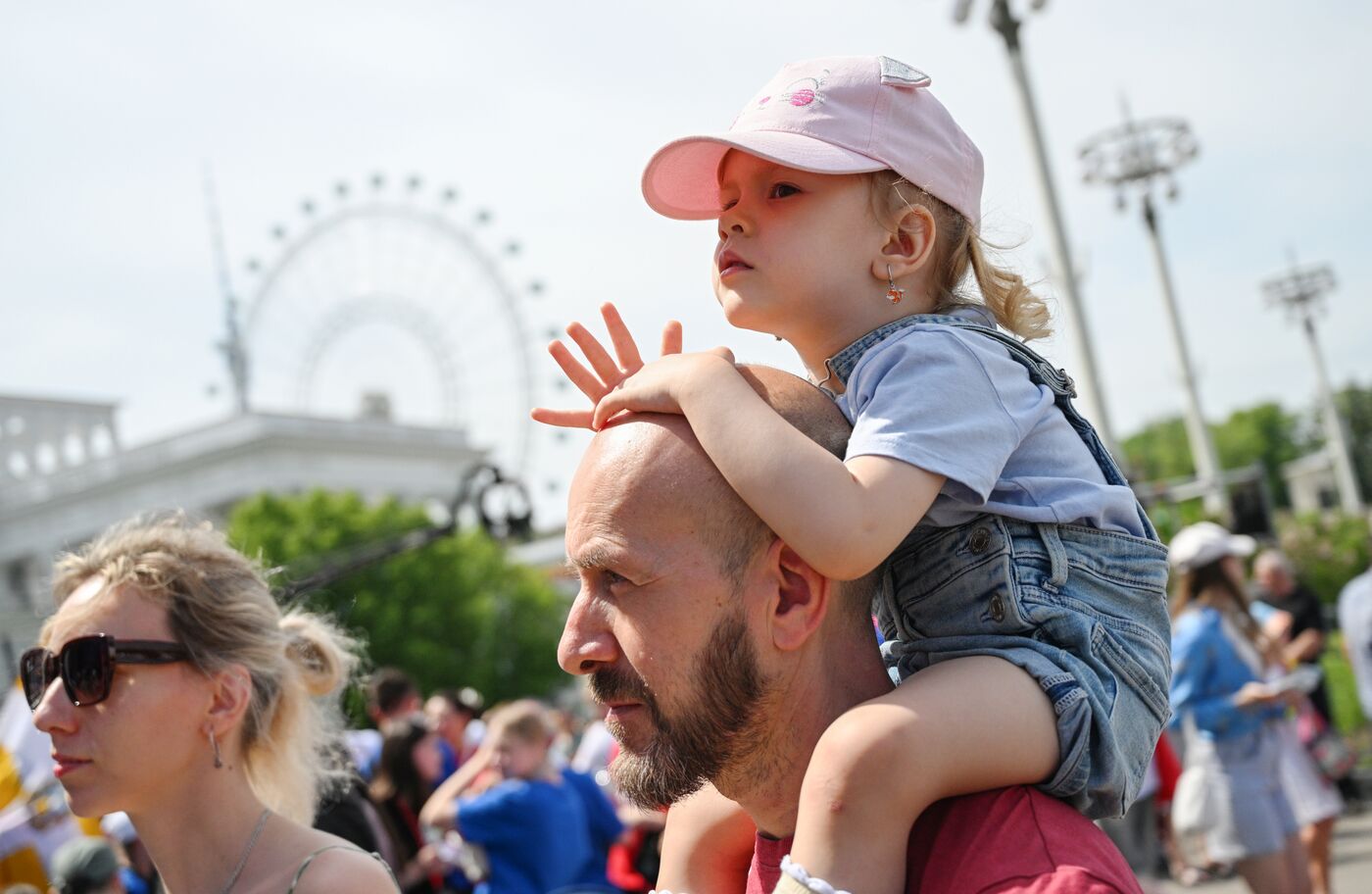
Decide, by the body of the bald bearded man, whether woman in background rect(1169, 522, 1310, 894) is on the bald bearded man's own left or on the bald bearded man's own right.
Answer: on the bald bearded man's own right

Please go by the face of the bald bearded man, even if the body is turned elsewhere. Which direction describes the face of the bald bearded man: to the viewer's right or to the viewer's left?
to the viewer's left

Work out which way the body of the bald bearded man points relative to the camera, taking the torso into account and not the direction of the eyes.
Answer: to the viewer's left

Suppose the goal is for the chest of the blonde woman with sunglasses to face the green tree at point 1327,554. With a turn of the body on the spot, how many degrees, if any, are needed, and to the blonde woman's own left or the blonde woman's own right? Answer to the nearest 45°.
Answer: approximately 180°

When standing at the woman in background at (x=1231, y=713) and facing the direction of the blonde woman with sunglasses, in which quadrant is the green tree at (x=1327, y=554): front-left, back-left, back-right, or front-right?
back-right
